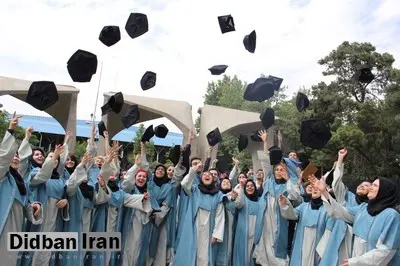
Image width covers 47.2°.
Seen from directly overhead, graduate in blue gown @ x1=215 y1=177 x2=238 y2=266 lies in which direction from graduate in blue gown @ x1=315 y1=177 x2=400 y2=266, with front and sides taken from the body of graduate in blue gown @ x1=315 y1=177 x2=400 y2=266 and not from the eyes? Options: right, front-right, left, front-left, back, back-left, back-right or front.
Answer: right

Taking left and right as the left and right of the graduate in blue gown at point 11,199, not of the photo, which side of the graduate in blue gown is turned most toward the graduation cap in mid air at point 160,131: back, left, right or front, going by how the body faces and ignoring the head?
left

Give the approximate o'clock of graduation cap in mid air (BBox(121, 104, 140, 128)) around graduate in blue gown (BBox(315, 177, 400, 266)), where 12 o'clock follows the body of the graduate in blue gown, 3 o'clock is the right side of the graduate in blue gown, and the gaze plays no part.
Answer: The graduation cap in mid air is roughly at 3 o'clock from the graduate in blue gown.

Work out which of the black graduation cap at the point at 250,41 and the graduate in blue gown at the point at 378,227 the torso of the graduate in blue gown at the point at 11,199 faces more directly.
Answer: the graduate in blue gown

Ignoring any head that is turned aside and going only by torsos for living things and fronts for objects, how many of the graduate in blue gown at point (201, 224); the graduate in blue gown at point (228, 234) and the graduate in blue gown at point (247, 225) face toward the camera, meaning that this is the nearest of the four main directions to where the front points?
3

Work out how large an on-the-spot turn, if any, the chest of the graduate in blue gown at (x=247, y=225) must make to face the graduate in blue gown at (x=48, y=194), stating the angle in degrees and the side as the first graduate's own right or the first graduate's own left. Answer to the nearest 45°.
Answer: approximately 45° to the first graduate's own right

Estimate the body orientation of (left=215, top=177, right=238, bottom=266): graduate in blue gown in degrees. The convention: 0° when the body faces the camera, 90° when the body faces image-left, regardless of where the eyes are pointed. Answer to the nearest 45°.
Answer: approximately 0°

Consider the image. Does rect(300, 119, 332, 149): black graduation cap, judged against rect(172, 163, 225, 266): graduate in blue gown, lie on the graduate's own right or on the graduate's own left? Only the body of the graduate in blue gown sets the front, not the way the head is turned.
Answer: on the graduate's own left

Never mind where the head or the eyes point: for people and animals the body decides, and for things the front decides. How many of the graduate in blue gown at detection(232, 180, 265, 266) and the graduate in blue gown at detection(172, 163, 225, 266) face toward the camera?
2

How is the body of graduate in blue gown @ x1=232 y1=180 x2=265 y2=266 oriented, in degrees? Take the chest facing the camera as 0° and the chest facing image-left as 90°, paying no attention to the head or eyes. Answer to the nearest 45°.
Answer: approximately 0°
